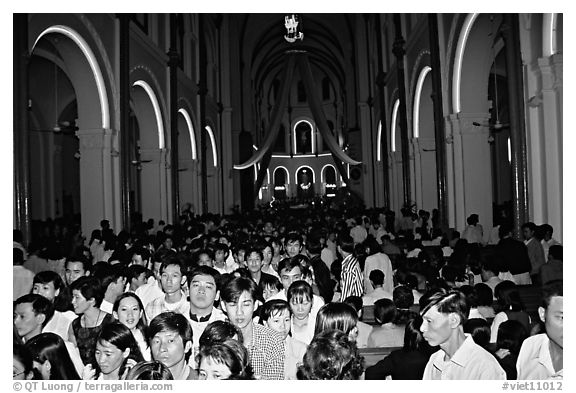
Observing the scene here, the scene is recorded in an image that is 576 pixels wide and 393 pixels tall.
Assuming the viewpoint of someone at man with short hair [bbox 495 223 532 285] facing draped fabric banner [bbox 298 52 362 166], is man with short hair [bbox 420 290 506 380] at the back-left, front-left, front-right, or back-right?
back-left

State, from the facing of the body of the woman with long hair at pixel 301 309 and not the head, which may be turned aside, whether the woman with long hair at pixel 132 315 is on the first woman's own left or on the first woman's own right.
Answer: on the first woman's own right

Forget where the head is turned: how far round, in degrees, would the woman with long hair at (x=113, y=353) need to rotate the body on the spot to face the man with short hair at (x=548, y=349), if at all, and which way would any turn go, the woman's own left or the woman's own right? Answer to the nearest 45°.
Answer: approximately 135° to the woman's own left

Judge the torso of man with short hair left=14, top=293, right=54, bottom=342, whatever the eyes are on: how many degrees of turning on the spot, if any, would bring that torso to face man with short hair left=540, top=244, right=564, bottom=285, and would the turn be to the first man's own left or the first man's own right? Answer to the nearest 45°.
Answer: approximately 135° to the first man's own left

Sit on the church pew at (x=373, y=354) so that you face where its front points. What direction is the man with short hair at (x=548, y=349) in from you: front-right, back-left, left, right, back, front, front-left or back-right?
back-right

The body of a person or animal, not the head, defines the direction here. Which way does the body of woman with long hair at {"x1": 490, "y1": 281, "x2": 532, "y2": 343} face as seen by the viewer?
away from the camera

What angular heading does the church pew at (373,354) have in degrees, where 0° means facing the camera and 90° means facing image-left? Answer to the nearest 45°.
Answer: approximately 180°
